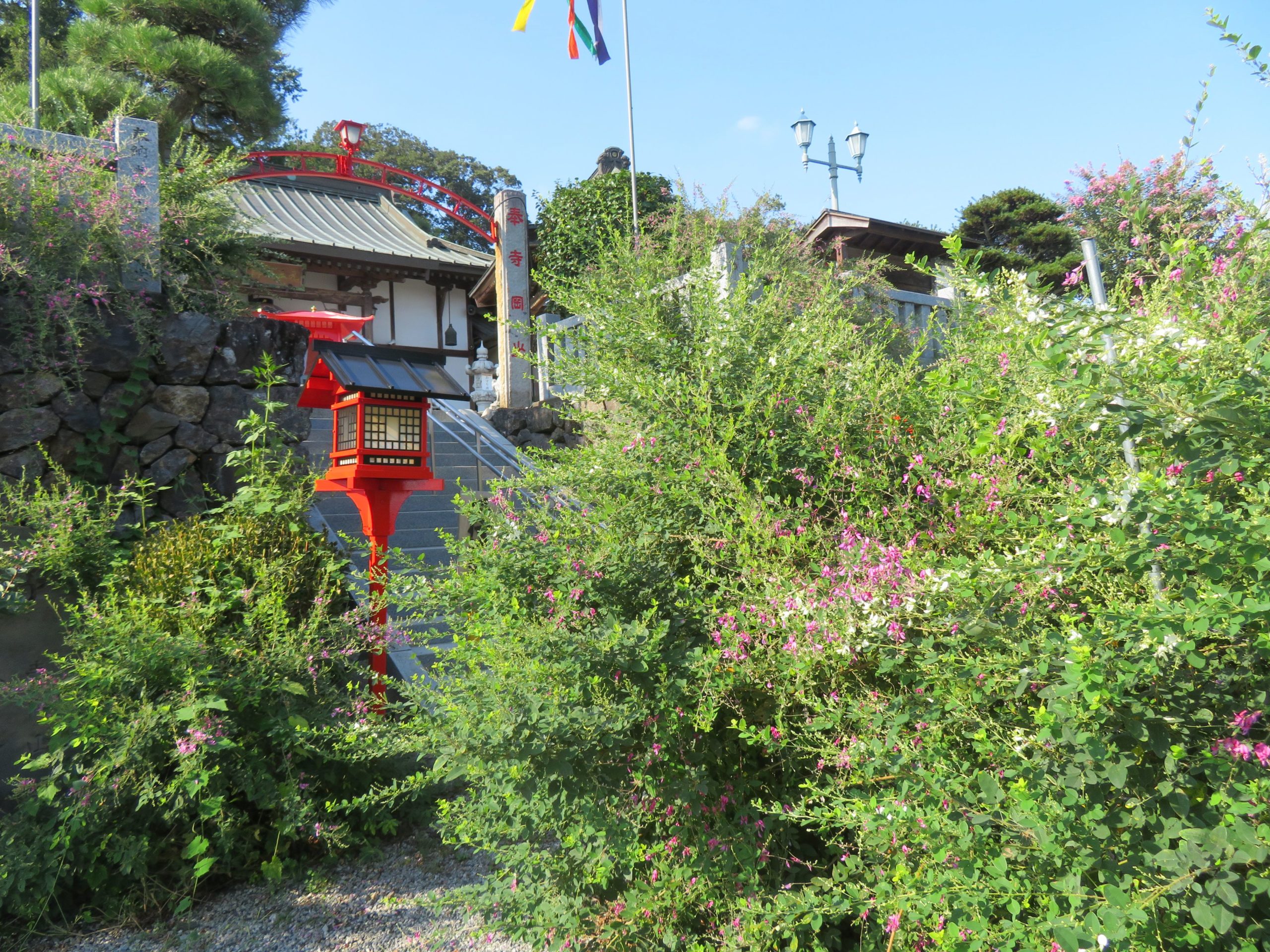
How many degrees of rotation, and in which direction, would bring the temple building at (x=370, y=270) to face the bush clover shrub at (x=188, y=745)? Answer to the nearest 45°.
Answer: approximately 45° to its left

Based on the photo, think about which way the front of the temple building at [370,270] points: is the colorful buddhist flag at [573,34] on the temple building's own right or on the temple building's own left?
on the temple building's own left

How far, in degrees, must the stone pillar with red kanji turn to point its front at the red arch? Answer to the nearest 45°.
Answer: approximately 135° to its right

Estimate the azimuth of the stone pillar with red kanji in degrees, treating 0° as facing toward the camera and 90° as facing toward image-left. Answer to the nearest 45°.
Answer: approximately 0°

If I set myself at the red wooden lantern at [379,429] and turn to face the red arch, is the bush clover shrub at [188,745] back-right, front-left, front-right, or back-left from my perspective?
back-left

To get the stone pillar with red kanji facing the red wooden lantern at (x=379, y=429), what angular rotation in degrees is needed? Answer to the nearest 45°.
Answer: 0° — it already faces it

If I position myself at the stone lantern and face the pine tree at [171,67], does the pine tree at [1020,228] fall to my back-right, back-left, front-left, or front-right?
back-right

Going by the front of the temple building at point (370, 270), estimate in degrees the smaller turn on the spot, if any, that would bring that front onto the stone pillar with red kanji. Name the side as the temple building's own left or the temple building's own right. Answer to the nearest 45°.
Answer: approximately 45° to the temple building's own left

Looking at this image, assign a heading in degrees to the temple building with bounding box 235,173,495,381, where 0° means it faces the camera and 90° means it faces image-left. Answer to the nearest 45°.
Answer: approximately 45°

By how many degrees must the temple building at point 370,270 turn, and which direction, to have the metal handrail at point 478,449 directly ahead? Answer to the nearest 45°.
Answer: approximately 45° to its left
